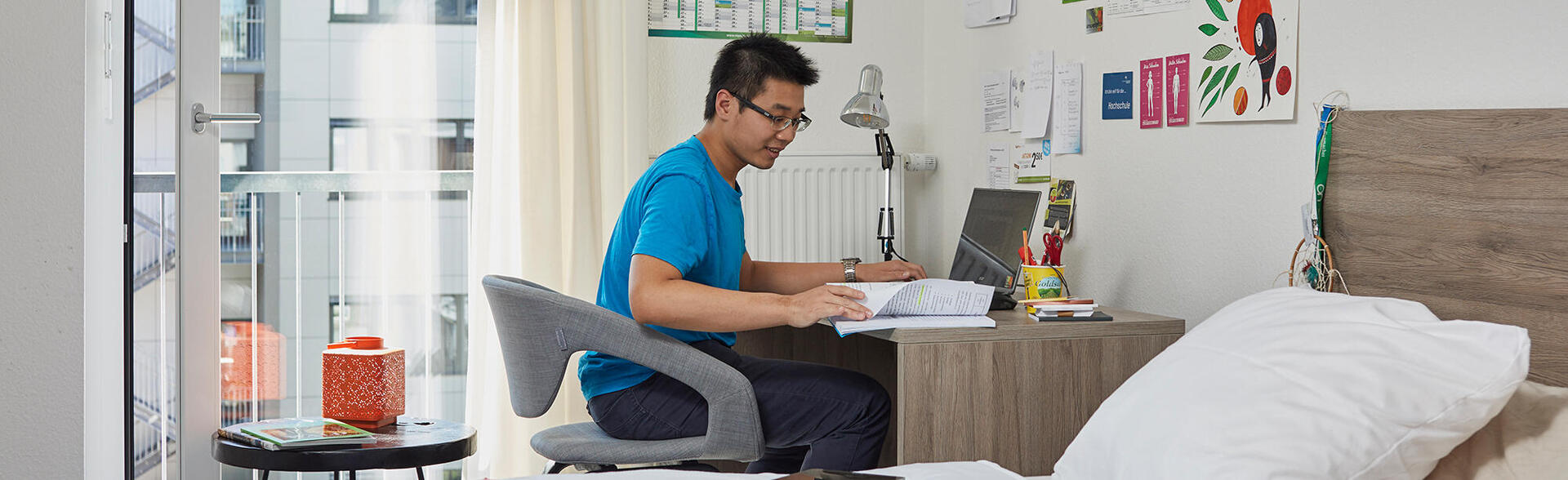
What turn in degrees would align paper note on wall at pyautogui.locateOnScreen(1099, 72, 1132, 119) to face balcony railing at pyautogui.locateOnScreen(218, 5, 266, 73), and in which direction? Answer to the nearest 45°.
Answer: approximately 45° to its right

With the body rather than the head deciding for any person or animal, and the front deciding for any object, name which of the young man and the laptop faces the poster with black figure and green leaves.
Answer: the young man

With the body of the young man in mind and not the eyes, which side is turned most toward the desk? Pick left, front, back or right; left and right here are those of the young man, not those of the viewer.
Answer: front

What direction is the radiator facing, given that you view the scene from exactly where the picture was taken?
facing the viewer

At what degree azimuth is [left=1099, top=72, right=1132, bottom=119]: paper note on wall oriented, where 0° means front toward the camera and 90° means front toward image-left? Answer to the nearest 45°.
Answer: approximately 45°

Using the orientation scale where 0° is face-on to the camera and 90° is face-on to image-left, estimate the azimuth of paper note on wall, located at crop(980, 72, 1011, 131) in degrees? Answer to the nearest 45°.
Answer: approximately 45°

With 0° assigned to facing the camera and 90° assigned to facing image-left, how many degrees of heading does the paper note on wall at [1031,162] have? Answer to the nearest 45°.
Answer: approximately 45°

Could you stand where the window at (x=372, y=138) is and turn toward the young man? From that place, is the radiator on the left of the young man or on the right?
left

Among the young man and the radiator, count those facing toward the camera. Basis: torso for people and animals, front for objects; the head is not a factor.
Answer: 1

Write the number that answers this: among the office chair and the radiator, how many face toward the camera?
1

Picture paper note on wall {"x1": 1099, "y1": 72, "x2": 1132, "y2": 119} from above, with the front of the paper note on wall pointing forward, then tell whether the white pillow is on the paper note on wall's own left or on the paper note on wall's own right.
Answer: on the paper note on wall's own left

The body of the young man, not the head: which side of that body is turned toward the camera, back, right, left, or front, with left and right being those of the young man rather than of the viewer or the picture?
right

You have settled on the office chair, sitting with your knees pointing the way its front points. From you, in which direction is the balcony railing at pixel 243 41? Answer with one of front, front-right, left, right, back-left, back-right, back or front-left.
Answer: back-left
